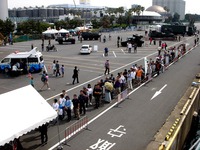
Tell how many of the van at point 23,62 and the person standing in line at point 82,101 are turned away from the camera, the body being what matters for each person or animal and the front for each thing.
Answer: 0

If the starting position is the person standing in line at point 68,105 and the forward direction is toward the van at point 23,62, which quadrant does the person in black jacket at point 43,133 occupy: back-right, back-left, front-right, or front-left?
back-left

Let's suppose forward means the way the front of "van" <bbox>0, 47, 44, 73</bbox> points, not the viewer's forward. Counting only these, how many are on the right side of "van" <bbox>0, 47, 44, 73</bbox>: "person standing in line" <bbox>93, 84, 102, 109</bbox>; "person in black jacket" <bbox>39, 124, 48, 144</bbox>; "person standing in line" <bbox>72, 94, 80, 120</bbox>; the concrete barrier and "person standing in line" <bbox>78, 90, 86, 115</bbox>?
0

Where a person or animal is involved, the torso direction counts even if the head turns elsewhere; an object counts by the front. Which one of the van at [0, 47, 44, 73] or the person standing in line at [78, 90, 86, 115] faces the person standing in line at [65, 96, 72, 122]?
the person standing in line at [78, 90, 86, 115]

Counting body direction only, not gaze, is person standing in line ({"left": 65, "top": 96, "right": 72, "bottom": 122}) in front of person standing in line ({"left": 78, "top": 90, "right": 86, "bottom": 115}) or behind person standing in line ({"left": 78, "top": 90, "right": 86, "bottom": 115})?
in front

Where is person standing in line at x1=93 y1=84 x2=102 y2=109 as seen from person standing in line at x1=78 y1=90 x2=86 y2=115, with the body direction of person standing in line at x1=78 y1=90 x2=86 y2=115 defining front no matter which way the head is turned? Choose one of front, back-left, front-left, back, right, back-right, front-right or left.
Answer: back

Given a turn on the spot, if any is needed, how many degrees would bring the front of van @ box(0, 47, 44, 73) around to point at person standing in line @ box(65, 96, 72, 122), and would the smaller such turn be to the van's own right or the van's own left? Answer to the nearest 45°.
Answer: approximately 90° to the van's own left

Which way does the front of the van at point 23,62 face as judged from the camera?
facing to the left of the viewer

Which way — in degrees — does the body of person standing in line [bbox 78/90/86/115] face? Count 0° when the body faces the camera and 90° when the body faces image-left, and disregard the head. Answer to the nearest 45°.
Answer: approximately 45°
